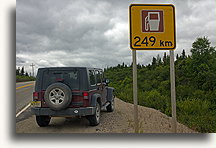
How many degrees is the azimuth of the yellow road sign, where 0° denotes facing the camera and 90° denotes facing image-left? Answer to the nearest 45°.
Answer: approximately 0°

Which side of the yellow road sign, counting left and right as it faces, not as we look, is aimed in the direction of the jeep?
right
